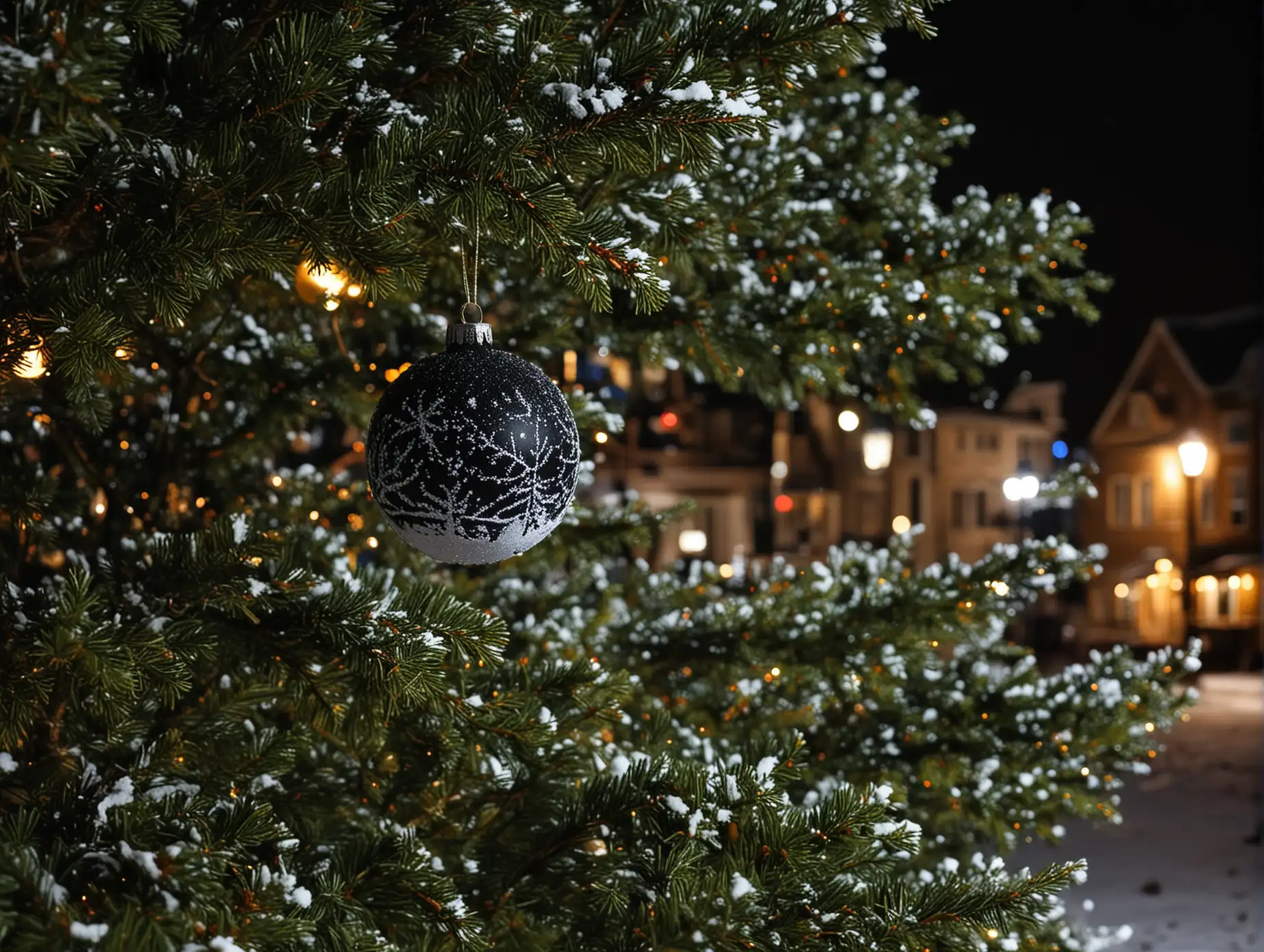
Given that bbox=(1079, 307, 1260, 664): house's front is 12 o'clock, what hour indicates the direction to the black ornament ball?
The black ornament ball is roughly at 12 o'clock from the house.

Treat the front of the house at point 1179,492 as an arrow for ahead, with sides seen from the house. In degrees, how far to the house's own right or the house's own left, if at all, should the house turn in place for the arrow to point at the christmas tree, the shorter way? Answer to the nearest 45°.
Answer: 0° — it already faces it

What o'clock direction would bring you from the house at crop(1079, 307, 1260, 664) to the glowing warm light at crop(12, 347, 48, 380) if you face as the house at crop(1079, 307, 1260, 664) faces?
The glowing warm light is roughly at 12 o'clock from the house.

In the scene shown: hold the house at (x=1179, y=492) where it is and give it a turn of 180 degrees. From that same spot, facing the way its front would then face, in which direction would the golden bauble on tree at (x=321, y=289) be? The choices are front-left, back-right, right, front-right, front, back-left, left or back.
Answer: back

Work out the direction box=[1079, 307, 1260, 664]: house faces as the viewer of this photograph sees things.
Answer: facing the viewer

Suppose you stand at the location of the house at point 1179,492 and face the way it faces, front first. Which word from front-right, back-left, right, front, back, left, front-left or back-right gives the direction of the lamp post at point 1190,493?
front
